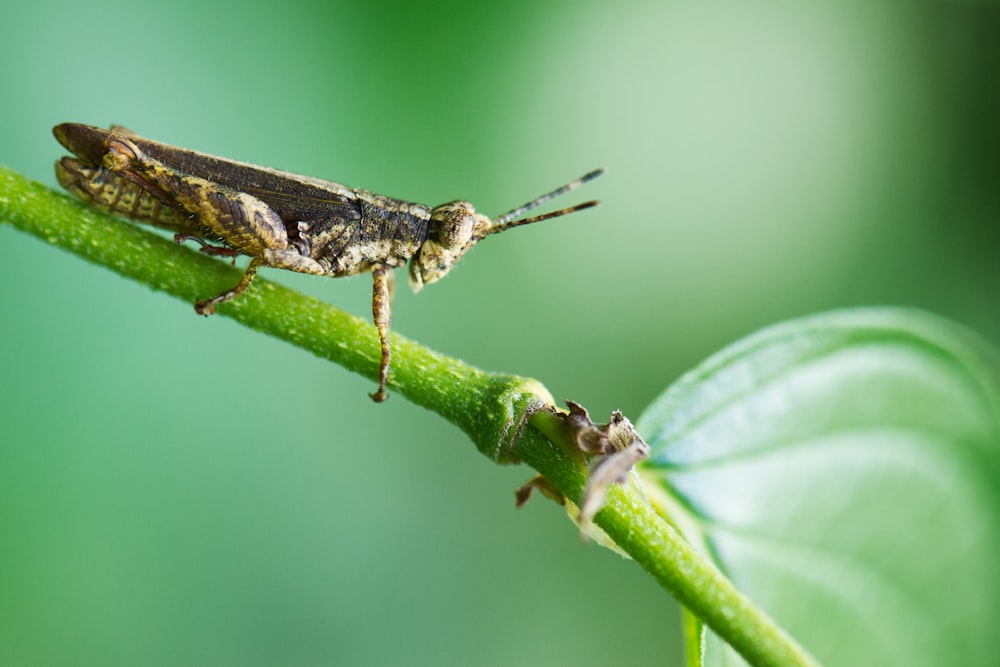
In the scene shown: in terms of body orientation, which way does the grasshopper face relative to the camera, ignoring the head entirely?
to the viewer's right

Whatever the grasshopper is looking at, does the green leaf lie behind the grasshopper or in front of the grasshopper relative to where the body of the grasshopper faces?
in front
